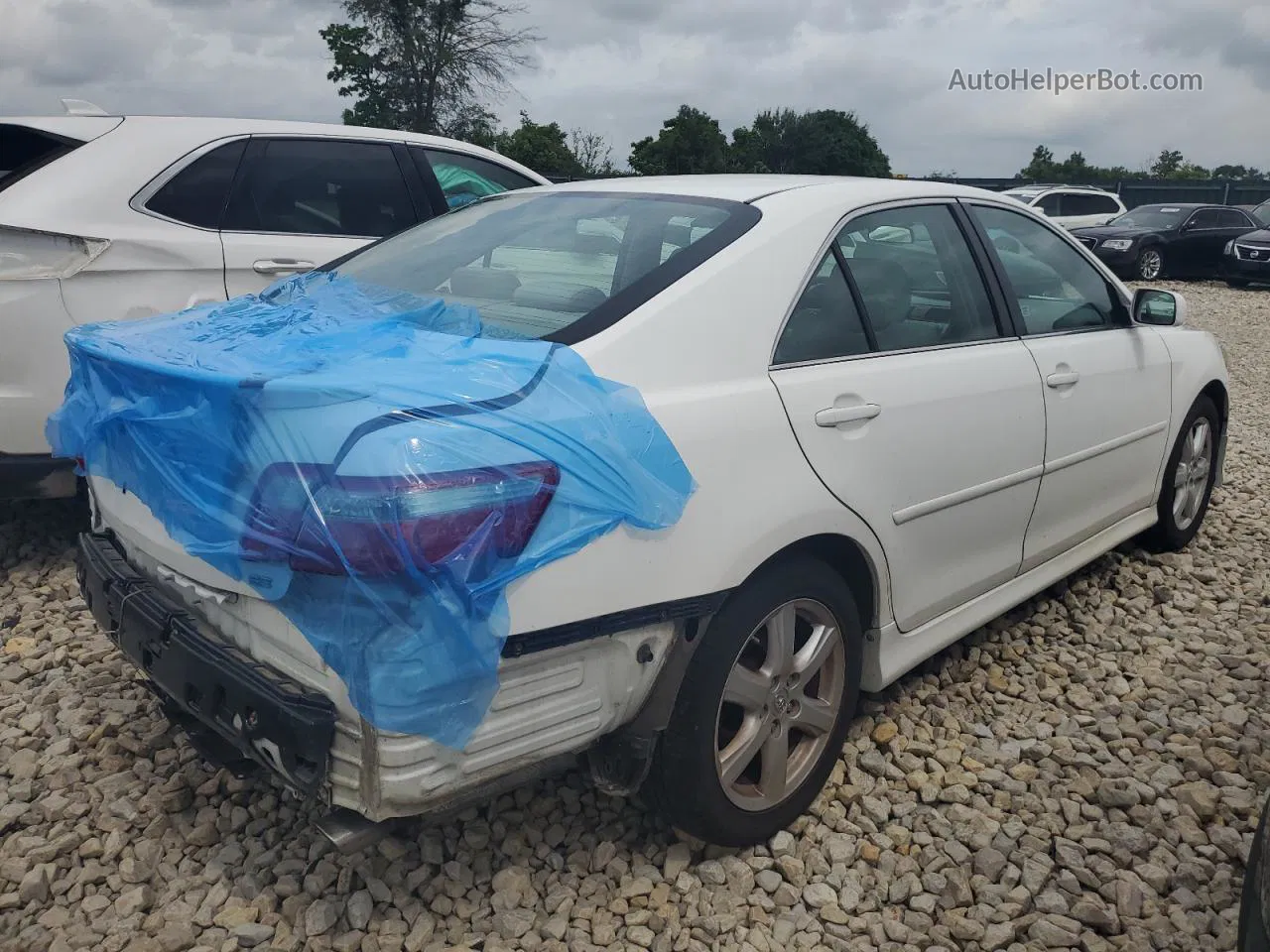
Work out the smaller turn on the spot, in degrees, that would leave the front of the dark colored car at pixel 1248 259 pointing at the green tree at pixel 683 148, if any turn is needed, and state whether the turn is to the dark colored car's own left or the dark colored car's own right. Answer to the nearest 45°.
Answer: approximately 90° to the dark colored car's own right

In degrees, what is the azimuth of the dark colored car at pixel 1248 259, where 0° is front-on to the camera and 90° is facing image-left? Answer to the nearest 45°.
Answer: approximately 45°

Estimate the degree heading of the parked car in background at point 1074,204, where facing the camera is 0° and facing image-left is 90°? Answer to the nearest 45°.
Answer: approximately 45°

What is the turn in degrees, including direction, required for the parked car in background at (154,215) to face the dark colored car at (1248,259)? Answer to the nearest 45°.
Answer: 0° — it already faces it

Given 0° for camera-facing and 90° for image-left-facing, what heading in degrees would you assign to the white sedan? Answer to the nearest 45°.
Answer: approximately 225°

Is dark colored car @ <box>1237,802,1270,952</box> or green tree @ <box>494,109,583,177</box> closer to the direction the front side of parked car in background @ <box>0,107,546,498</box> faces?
the green tree

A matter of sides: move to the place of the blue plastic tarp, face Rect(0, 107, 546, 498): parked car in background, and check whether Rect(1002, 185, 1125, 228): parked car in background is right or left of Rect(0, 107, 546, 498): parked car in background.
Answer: right

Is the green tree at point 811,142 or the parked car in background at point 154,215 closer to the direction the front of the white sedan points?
the green tree

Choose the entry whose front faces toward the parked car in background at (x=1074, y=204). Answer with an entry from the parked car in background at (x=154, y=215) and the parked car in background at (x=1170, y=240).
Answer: the parked car in background at (x=154, y=215)
